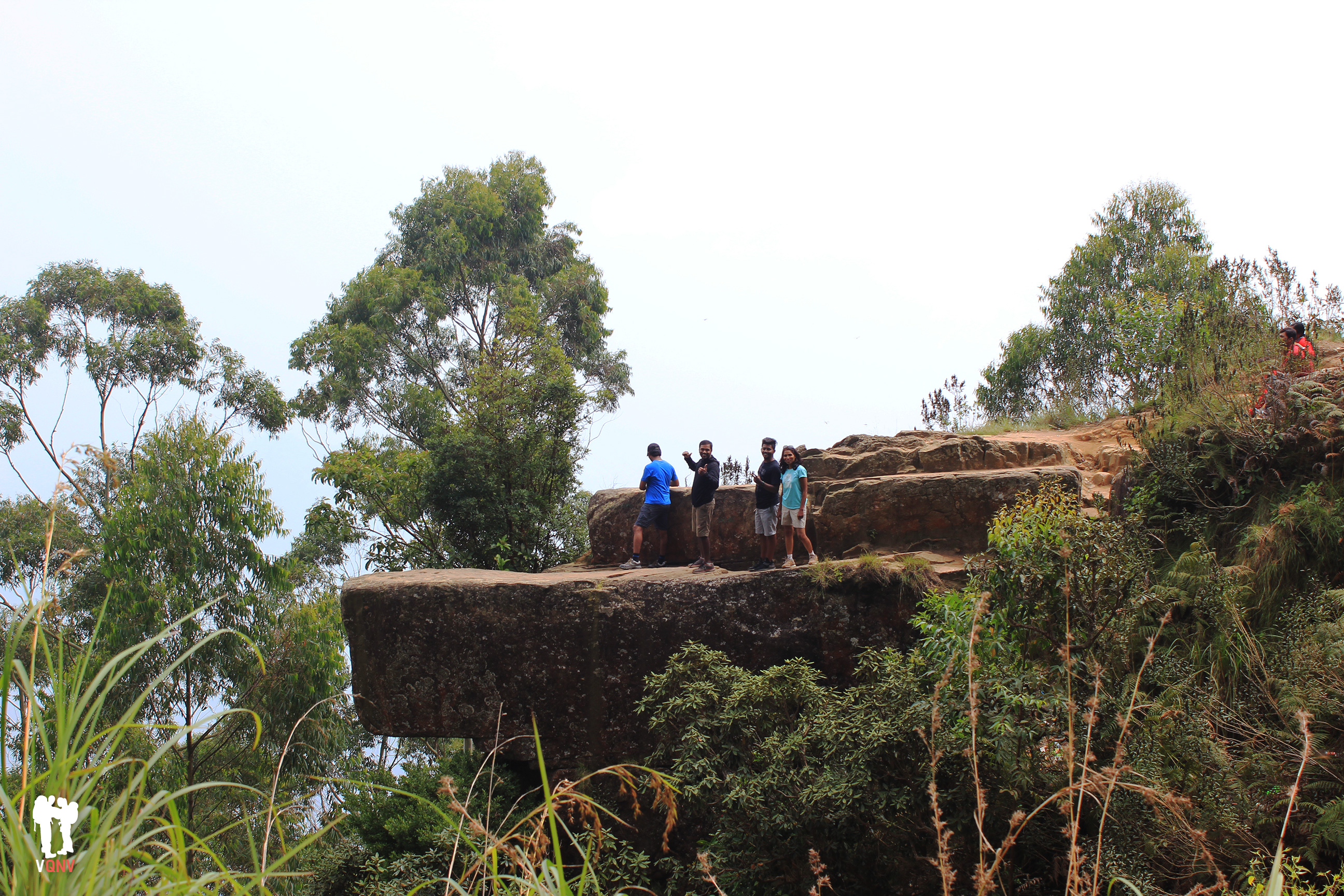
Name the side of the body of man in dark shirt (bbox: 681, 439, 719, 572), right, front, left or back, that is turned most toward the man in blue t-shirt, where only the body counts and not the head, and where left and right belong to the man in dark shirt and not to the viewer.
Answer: right

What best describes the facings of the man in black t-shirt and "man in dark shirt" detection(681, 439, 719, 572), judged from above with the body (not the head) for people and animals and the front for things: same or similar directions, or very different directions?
same or similar directions

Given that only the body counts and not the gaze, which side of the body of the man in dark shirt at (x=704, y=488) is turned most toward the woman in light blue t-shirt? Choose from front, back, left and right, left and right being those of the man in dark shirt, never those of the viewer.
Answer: left

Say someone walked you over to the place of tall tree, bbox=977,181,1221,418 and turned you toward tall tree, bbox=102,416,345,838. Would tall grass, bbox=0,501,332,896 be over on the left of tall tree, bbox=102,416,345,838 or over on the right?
left

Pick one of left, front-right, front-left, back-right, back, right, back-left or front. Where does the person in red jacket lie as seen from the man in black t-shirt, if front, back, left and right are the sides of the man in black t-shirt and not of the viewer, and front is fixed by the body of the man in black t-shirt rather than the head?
back-left

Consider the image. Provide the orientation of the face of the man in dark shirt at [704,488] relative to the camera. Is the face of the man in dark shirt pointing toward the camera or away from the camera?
toward the camera

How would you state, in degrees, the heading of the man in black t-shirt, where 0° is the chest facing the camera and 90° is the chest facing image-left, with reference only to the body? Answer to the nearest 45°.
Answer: approximately 45°

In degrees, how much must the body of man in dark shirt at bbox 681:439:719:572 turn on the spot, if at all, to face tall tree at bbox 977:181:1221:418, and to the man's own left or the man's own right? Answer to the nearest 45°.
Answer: approximately 180°

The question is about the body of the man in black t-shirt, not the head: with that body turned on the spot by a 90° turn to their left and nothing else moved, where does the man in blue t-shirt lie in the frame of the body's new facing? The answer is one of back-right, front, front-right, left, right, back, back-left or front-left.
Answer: back

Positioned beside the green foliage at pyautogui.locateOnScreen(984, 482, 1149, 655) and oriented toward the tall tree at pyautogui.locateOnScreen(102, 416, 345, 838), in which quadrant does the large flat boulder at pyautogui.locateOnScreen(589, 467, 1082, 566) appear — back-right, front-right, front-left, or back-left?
front-right
